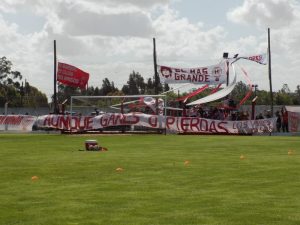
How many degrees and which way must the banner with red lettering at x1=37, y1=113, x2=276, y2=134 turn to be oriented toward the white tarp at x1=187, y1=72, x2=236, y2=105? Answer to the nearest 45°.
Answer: approximately 135° to its left

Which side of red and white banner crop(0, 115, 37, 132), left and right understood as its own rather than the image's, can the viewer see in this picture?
front

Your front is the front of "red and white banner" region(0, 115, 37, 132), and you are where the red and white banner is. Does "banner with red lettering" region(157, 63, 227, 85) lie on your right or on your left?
on your left

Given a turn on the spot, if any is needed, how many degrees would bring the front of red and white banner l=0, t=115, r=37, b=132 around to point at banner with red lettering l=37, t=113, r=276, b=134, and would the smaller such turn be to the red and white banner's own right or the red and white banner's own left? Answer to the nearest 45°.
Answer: approximately 45° to the red and white banner's own left

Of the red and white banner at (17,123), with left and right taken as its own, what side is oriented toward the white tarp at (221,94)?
left

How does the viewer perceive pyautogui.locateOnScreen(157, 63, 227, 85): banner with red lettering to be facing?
facing the viewer

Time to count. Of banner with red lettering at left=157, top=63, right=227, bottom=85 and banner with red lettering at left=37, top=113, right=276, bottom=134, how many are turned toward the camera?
2

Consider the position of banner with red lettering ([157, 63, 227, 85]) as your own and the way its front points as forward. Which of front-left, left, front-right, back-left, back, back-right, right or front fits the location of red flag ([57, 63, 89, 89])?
right
